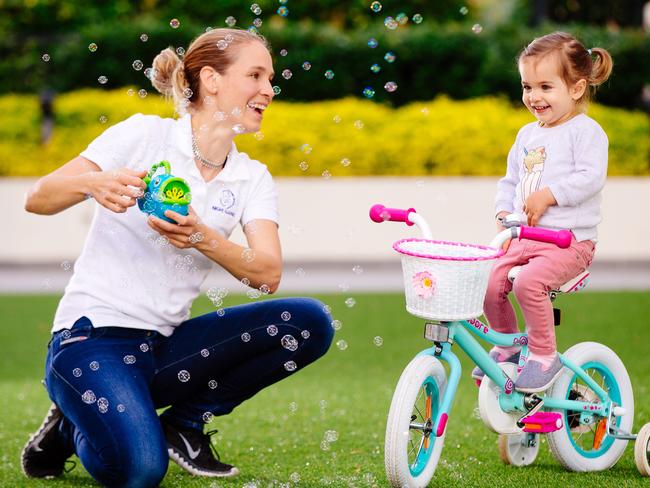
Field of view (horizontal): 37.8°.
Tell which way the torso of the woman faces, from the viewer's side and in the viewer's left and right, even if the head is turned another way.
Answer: facing the viewer and to the right of the viewer

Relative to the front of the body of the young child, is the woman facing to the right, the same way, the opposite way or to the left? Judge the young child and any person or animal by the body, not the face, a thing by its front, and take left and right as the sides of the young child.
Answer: to the left

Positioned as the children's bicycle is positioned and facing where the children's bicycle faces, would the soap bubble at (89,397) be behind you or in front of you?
in front

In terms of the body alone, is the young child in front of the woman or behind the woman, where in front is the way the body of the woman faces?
in front

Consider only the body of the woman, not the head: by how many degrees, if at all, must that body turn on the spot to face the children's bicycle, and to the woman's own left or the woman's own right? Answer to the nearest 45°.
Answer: approximately 45° to the woman's own left

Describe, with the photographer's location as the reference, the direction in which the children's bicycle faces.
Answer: facing the viewer and to the left of the viewer

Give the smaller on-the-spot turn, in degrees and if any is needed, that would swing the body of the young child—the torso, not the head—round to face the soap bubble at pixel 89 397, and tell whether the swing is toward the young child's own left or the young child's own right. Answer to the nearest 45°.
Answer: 0° — they already face it

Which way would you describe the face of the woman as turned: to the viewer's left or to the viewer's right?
to the viewer's right

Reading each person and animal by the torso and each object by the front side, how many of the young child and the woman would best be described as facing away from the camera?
0
